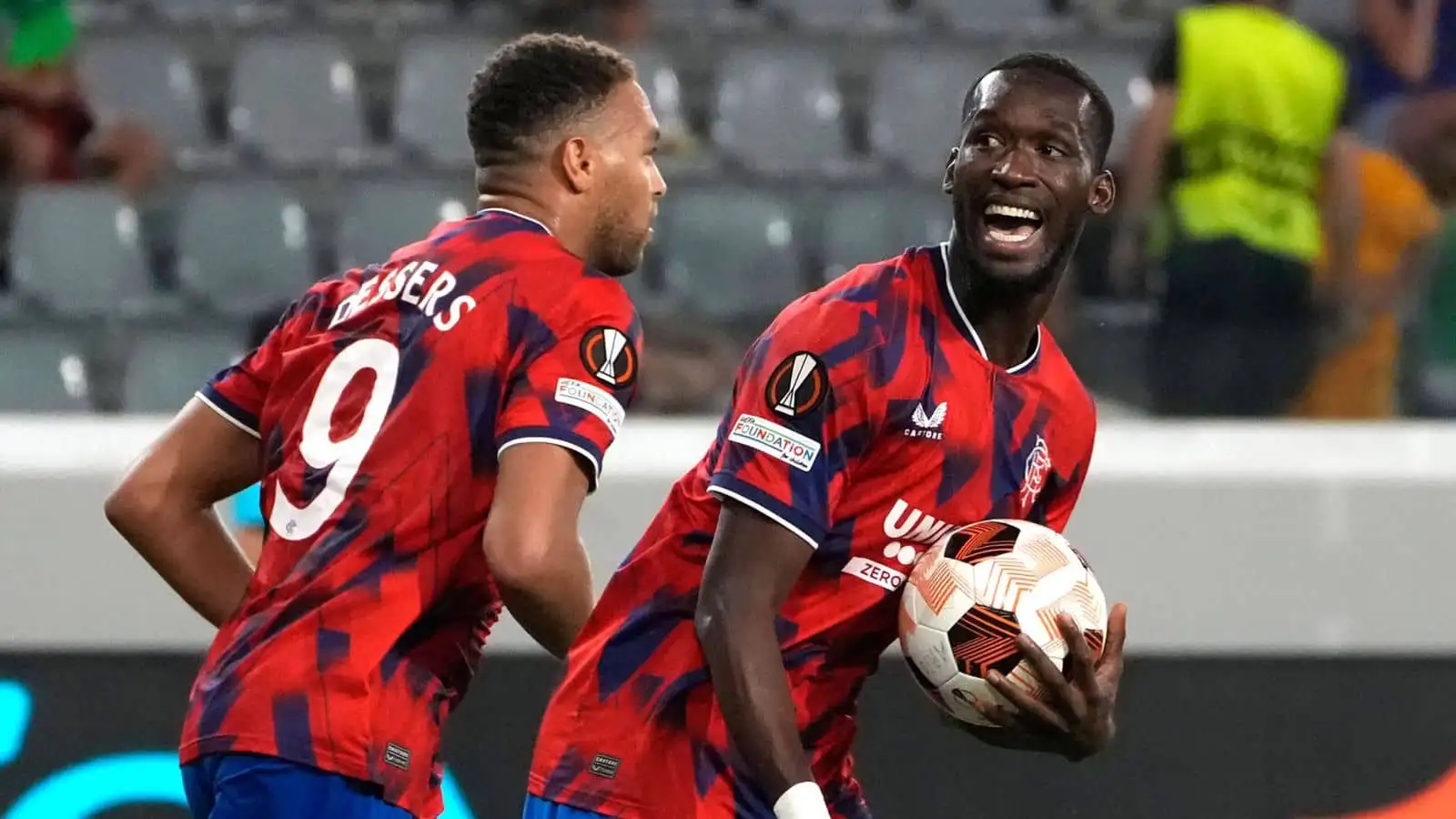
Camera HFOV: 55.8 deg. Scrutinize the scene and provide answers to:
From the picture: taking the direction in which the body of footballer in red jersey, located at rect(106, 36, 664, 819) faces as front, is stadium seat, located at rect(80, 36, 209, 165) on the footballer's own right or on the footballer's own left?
on the footballer's own left

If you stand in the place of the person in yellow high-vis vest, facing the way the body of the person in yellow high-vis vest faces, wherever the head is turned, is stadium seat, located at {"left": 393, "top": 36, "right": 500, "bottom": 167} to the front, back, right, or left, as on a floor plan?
left

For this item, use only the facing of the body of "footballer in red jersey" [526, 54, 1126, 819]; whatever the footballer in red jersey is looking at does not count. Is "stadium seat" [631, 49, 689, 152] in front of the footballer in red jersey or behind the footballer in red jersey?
behind

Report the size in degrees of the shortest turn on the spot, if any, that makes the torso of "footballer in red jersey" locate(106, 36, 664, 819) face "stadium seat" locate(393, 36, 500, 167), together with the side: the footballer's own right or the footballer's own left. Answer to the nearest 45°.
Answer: approximately 45° to the footballer's own left

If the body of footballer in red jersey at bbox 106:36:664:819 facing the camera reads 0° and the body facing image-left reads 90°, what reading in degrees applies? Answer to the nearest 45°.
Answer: approximately 225°

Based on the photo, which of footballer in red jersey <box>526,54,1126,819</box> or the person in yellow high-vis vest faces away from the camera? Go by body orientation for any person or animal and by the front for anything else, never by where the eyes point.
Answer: the person in yellow high-vis vest

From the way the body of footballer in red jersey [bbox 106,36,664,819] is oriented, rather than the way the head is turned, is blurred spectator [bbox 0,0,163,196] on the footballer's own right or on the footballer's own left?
on the footballer's own left

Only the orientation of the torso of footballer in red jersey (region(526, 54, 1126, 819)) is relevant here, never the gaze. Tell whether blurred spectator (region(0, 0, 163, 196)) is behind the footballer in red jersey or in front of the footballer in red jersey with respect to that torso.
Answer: behind

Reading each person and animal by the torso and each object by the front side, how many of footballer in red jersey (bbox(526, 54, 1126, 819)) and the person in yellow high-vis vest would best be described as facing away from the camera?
1

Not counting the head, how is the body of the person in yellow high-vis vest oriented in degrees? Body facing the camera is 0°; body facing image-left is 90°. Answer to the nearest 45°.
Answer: approximately 180°
